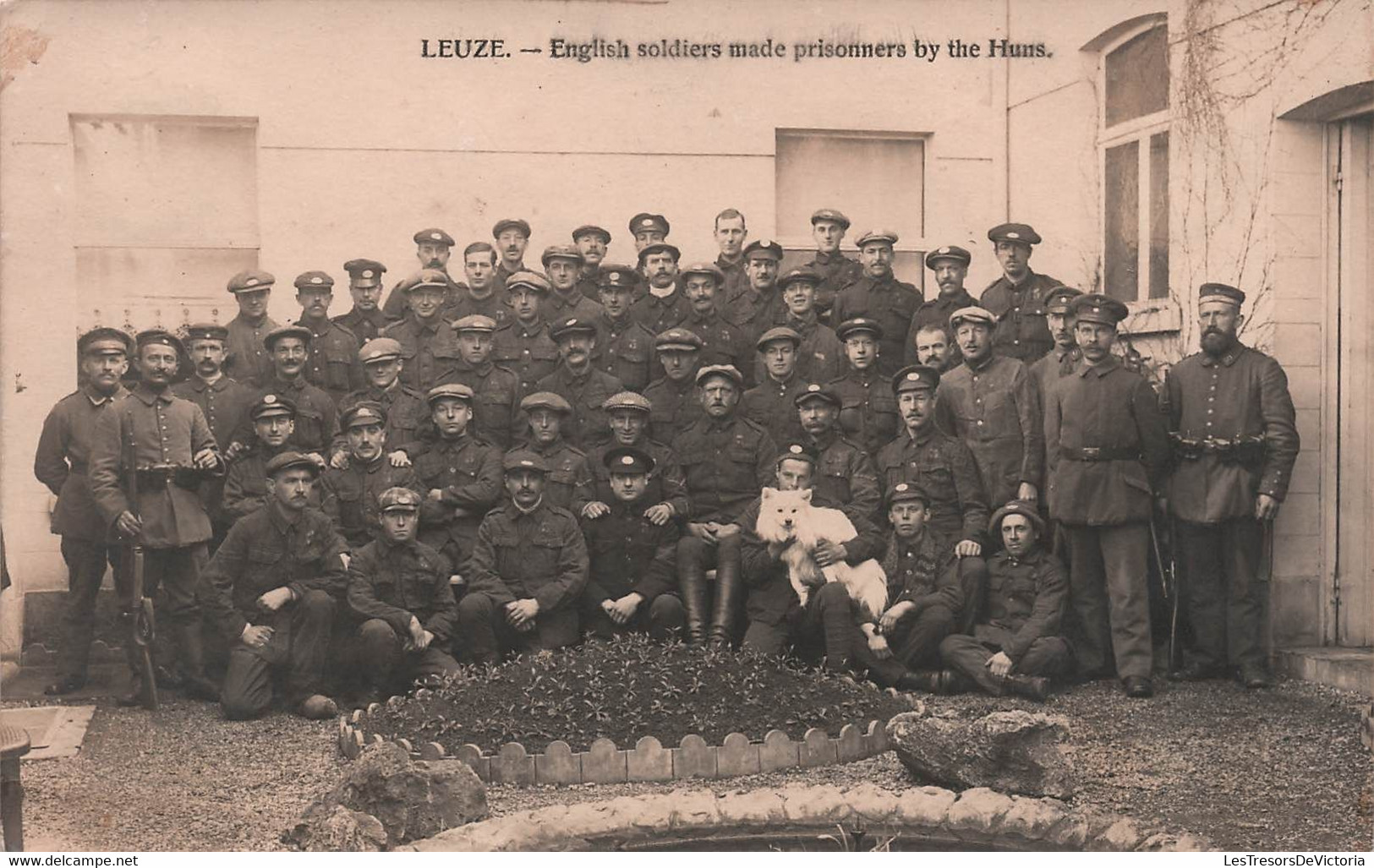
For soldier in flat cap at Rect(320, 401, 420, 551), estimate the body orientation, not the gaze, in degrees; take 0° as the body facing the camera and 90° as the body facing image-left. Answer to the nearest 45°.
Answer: approximately 0°

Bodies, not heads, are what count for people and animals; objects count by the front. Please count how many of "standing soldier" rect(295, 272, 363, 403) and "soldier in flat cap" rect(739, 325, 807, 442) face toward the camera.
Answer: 2

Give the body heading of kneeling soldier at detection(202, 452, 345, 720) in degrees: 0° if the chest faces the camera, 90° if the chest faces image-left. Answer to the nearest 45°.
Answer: approximately 315°

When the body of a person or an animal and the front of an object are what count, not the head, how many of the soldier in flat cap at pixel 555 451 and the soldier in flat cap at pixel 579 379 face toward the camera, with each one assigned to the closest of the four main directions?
2

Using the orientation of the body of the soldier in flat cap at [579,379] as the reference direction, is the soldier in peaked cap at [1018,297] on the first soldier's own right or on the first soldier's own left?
on the first soldier's own left

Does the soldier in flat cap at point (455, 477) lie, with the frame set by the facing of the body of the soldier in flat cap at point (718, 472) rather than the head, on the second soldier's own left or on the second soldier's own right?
on the second soldier's own right

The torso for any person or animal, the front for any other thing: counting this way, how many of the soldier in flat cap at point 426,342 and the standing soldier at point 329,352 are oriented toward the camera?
2

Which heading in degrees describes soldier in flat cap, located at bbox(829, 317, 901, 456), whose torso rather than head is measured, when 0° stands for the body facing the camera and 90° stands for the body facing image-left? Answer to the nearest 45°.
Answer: approximately 0°

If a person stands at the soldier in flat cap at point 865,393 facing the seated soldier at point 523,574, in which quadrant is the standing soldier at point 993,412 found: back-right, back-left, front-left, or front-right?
back-left
